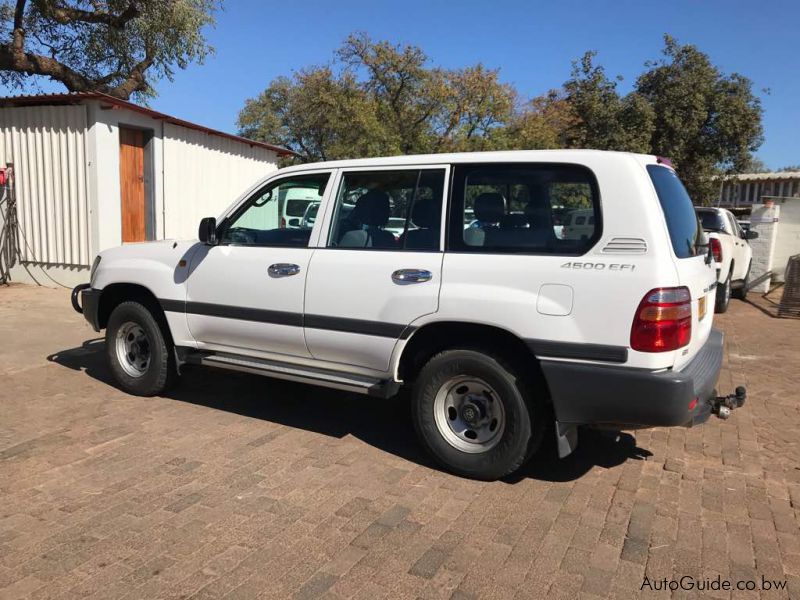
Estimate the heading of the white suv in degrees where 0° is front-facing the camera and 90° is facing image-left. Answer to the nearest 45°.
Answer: approximately 135°

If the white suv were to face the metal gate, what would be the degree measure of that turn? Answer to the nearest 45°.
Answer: approximately 90° to its right

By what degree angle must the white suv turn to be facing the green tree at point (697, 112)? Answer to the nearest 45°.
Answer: approximately 90° to its right

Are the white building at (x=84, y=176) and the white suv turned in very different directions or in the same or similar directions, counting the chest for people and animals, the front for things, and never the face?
very different directions

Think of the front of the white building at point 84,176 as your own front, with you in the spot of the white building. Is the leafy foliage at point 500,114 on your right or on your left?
on your left

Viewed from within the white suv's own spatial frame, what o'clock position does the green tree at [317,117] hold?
The green tree is roughly at 1 o'clock from the white suv.

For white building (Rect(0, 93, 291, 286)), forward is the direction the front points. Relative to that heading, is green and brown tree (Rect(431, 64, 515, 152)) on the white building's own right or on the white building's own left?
on the white building's own left

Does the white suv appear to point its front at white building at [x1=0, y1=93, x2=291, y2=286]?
yes

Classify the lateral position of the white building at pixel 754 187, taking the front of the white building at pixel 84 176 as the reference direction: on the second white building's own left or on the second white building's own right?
on the second white building's own left

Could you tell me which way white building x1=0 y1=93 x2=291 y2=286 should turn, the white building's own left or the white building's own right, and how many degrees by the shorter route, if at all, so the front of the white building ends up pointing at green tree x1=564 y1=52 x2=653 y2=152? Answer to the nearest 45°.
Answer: approximately 45° to the white building's own left
